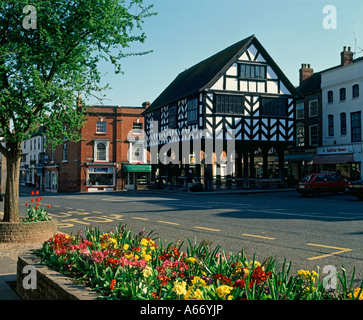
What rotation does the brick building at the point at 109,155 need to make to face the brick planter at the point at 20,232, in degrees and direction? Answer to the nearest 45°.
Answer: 0° — it already faces it

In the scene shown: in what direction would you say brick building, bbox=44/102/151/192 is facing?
toward the camera

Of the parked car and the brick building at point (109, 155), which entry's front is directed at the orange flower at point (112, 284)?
the brick building

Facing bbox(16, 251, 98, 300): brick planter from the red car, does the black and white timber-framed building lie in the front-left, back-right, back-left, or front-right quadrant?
back-right

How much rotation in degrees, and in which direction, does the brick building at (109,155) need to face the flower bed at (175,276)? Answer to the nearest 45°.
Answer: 0° — it already faces it

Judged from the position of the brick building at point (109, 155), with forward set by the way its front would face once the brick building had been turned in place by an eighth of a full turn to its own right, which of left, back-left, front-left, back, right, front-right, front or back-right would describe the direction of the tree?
front-left

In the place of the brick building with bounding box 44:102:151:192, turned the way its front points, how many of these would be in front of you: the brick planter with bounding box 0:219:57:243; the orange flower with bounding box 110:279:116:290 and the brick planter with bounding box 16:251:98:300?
3

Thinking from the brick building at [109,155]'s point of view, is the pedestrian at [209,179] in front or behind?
in front

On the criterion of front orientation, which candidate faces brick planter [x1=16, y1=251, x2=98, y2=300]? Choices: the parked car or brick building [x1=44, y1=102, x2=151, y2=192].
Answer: the brick building

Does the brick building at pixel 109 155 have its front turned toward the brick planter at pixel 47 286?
yes
